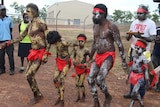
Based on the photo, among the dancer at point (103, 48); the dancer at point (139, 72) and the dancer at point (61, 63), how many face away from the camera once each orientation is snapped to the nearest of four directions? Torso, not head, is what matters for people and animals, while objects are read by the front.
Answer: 0

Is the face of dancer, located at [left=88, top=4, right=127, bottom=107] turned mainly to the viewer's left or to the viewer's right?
to the viewer's left

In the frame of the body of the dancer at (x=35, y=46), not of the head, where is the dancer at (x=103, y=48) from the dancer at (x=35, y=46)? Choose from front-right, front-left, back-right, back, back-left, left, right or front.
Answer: left

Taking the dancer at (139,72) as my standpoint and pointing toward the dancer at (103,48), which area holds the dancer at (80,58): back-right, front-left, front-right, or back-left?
front-right

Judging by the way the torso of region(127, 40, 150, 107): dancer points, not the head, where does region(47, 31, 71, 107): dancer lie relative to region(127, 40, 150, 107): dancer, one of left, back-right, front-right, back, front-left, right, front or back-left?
front-right

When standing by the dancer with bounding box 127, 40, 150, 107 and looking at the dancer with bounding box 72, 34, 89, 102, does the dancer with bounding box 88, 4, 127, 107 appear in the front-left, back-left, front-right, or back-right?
front-left

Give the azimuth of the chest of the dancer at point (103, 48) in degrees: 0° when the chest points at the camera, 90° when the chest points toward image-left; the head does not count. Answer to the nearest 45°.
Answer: approximately 45°

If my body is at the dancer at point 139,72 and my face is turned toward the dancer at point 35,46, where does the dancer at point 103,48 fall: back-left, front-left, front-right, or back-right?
front-left

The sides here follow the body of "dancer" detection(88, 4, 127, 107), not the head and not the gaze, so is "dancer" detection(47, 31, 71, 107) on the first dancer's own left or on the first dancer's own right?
on the first dancer's own right

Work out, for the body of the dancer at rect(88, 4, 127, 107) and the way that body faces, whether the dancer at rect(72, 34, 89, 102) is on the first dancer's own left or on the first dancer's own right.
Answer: on the first dancer's own right

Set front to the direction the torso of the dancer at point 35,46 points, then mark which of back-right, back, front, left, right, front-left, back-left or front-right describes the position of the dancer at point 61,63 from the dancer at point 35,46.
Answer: left

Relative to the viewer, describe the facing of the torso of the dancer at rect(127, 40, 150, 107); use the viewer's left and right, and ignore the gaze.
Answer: facing the viewer and to the left of the viewer

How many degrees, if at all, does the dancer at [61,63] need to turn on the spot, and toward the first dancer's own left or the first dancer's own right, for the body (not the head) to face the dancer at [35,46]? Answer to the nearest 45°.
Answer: approximately 90° to the first dancer's own right
